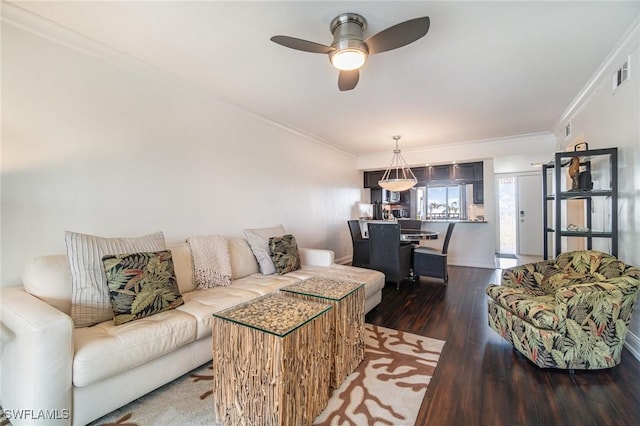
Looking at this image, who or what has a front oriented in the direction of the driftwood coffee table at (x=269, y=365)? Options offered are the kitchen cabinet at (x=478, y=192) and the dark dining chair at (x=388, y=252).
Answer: the kitchen cabinet

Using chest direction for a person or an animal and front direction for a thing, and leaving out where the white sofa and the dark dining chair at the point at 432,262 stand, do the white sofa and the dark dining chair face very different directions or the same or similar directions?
very different directions

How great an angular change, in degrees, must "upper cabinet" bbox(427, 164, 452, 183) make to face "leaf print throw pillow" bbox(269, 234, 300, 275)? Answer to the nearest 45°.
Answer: approximately 45° to its right

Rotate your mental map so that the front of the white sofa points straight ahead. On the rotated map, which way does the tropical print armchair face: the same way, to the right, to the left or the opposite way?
the opposite way

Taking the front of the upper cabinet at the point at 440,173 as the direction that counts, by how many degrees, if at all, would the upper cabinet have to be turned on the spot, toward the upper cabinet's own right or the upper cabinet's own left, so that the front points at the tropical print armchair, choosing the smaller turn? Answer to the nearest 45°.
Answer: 0° — it already faces it

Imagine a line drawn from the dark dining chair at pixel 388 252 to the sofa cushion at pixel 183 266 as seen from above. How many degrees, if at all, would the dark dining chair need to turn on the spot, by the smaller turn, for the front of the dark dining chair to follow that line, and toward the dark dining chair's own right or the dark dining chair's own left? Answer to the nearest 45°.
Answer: approximately 180°

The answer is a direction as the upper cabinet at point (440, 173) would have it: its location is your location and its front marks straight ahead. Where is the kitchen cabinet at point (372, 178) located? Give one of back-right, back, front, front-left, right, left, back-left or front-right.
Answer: right

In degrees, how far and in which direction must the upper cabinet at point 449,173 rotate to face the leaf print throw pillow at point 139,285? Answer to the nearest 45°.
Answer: approximately 45° to its right

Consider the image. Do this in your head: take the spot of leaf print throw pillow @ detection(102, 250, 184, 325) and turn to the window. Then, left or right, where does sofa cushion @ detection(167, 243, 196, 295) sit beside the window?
left

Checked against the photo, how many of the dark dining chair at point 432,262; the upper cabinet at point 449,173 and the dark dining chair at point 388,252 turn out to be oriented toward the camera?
1

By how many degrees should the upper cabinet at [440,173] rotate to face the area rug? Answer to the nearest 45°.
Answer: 0° — it already faces it

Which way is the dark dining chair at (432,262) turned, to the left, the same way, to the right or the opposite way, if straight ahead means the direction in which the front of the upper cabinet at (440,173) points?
to the right

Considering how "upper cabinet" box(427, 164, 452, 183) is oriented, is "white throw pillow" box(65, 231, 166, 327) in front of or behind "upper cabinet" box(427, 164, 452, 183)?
in front

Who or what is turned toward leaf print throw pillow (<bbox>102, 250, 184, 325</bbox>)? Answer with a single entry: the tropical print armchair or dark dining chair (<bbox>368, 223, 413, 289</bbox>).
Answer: the tropical print armchair
